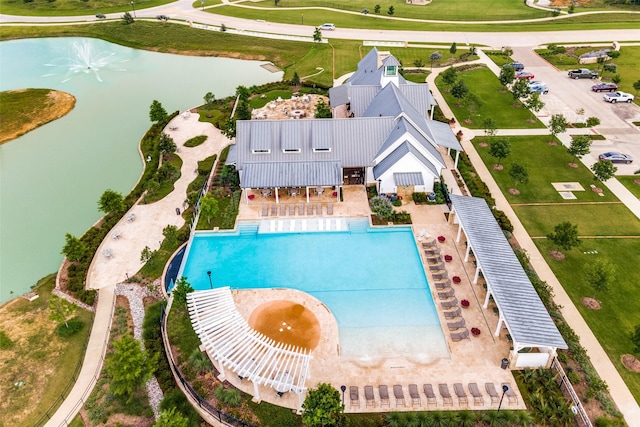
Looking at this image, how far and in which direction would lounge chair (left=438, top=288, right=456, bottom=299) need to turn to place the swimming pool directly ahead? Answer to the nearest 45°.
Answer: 0° — it already faces it

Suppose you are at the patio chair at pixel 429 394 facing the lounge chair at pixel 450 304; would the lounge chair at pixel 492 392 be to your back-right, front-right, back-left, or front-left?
front-right

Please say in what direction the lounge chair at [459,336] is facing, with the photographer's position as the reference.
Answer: facing to the left of the viewer

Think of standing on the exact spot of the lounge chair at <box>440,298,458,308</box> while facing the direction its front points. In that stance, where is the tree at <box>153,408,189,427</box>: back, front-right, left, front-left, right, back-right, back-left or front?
front-left

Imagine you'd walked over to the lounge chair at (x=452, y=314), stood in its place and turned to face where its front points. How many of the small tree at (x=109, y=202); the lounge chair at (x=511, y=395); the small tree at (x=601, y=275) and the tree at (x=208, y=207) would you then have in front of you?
2

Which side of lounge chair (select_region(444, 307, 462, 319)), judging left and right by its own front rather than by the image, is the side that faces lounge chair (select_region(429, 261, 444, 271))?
right

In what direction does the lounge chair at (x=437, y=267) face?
to the viewer's left

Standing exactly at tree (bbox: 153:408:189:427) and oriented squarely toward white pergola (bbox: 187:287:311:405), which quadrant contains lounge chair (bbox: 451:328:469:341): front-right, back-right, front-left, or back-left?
front-right

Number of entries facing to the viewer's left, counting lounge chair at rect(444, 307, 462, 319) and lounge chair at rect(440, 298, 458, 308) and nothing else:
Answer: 2

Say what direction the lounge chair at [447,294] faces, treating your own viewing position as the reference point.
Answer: facing to the left of the viewer

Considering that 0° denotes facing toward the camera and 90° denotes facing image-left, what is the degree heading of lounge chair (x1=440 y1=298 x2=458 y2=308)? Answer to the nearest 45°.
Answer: approximately 90°

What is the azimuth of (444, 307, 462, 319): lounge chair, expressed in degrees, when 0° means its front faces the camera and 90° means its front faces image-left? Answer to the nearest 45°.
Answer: approximately 90°

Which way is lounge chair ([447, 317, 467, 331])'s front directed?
to the viewer's left
